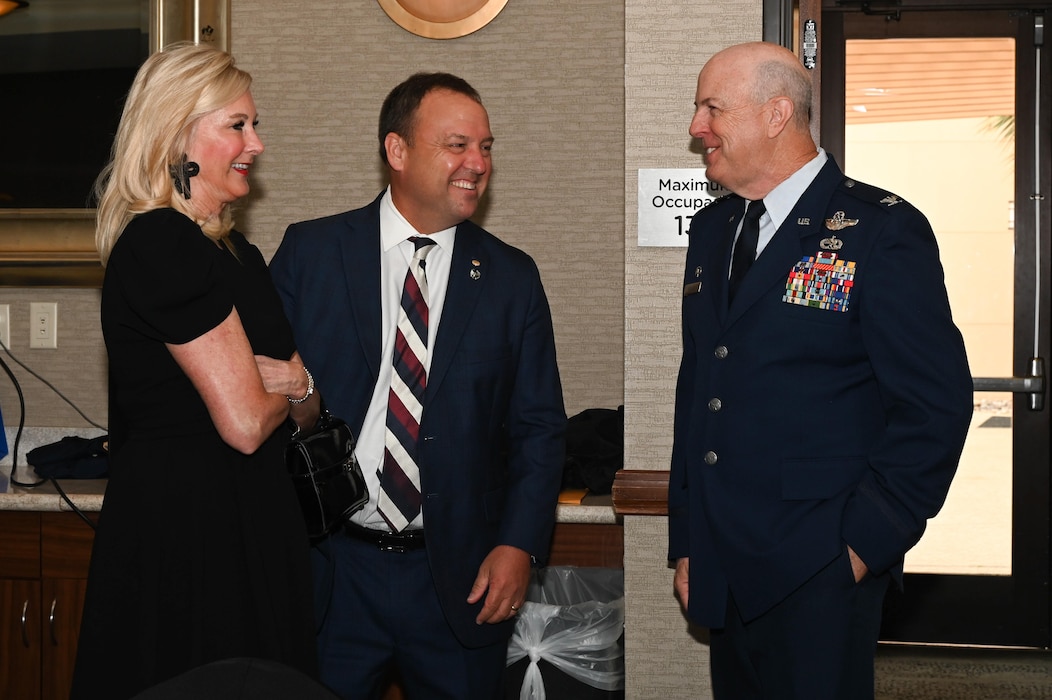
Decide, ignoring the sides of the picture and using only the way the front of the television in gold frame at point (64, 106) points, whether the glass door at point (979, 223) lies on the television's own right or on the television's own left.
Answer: on the television's own left

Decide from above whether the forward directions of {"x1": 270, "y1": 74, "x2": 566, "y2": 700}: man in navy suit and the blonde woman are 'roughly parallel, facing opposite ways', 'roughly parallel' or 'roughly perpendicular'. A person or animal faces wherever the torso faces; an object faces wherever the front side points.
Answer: roughly perpendicular

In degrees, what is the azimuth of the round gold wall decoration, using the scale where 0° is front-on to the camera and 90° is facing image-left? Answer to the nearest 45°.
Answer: approximately 0°

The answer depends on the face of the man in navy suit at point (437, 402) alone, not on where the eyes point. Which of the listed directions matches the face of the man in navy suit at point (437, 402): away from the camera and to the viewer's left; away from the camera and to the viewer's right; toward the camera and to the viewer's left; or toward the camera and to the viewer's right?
toward the camera and to the viewer's right

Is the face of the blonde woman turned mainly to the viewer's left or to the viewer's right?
to the viewer's right

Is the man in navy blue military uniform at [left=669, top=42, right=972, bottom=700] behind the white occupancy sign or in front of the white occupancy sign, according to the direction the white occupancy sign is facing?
in front

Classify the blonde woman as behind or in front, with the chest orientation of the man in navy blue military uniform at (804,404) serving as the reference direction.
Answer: in front

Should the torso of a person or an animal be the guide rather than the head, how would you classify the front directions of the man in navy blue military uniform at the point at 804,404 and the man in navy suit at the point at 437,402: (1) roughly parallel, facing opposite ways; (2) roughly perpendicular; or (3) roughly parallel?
roughly perpendicular

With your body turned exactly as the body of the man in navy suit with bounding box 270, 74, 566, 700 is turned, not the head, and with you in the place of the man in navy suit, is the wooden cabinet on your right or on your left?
on your right

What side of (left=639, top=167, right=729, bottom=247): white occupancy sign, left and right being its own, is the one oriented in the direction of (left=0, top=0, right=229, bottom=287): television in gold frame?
right

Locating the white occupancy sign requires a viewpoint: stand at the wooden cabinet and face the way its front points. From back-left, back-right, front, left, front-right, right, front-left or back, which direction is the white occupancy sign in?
front-left

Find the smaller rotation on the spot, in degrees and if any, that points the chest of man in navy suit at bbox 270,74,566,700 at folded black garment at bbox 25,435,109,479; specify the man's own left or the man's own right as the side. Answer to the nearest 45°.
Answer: approximately 135° to the man's own right

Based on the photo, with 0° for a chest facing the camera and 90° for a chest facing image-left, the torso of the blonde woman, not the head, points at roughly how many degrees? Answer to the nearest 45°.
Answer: approximately 270°
